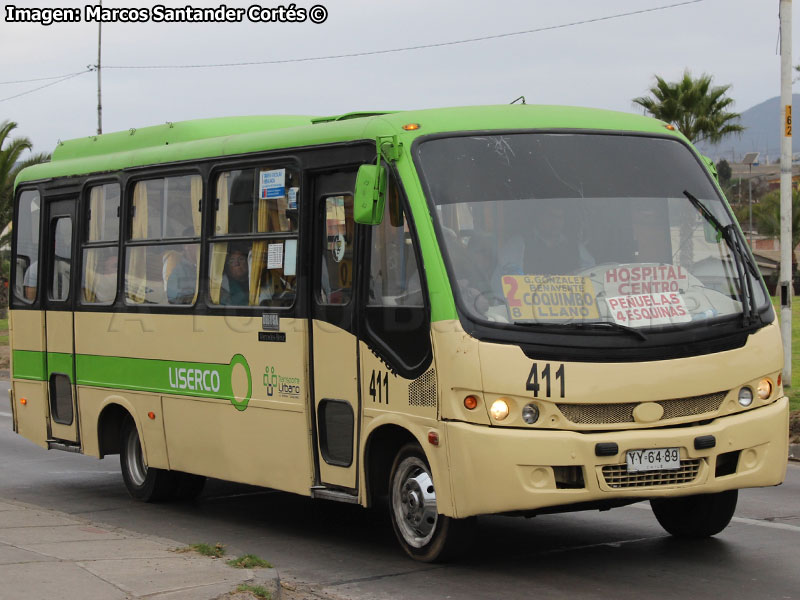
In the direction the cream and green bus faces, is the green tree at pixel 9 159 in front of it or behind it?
behind

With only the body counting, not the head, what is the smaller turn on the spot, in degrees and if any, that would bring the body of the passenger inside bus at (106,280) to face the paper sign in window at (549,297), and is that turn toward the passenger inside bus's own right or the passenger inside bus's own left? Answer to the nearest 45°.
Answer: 0° — they already face it

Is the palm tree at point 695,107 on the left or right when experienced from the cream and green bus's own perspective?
on its left

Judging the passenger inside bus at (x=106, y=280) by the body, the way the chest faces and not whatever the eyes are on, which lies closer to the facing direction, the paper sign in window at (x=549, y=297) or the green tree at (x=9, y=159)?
the paper sign in window

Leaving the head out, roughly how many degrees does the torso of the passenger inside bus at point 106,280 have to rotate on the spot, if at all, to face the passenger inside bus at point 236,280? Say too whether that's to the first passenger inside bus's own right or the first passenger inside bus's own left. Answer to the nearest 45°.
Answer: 0° — they already face them

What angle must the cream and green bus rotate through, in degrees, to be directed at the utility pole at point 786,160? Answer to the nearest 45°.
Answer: approximately 90° to its left

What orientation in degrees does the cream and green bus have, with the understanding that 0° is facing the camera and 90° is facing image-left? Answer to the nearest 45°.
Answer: approximately 315°

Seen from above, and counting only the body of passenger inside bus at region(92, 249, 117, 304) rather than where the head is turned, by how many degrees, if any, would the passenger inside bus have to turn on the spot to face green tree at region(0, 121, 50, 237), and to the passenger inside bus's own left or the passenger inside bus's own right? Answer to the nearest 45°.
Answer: approximately 135° to the passenger inside bus's own left
